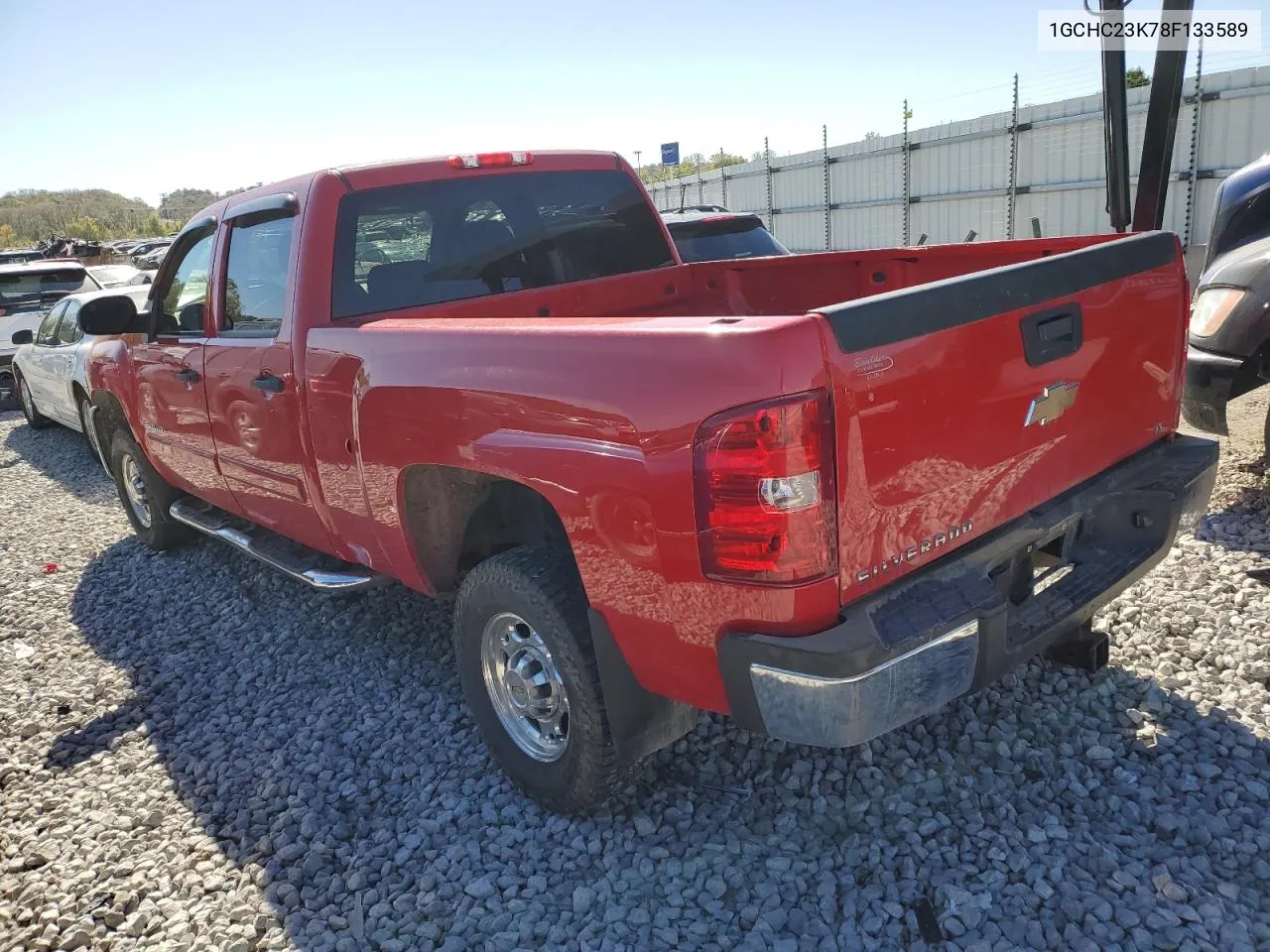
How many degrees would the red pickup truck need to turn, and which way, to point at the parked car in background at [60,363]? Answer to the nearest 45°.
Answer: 0° — it already faces it

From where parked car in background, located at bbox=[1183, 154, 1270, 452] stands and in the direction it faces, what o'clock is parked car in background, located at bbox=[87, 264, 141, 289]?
parked car in background, located at bbox=[87, 264, 141, 289] is roughly at 2 o'clock from parked car in background, located at bbox=[1183, 154, 1270, 452].

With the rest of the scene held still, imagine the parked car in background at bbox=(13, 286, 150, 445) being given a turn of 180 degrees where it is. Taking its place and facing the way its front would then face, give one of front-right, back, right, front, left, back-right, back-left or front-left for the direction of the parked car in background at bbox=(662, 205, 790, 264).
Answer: front

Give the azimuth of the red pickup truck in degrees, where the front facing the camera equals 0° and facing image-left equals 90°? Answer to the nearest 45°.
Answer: approximately 135°

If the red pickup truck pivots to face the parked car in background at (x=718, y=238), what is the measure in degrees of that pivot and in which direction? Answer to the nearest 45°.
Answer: approximately 45° to its right

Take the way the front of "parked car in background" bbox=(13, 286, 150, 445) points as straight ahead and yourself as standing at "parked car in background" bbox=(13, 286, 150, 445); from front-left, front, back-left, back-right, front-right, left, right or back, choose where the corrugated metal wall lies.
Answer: back-right
